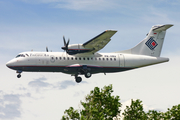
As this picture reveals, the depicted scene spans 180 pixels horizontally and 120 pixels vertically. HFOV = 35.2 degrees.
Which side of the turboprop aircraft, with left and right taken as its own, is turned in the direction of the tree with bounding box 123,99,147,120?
left

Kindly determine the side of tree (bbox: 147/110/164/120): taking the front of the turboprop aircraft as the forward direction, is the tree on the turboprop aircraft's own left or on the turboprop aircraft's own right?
on the turboprop aircraft's own left

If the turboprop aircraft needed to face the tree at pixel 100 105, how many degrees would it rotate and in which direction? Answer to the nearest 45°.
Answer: approximately 90° to its left

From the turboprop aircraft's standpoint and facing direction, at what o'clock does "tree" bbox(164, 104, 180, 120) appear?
The tree is roughly at 8 o'clock from the turboprop aircraft.

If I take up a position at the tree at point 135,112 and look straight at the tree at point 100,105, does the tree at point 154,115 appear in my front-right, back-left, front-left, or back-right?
back-left

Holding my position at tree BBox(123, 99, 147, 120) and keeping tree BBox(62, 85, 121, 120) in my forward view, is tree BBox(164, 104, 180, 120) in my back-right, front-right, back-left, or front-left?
back-left

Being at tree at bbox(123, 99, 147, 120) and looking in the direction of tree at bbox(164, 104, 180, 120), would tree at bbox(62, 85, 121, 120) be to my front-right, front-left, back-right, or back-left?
back-right

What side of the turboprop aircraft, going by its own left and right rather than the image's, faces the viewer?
left
